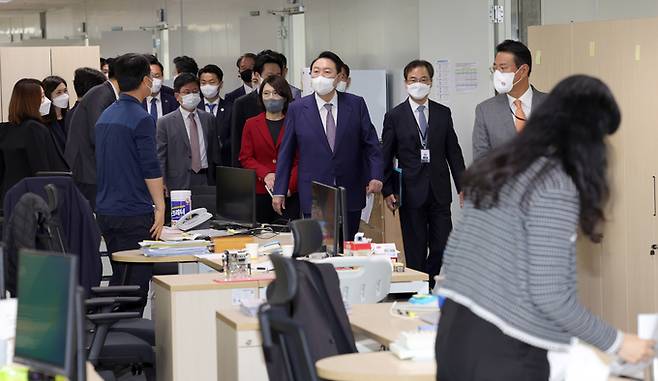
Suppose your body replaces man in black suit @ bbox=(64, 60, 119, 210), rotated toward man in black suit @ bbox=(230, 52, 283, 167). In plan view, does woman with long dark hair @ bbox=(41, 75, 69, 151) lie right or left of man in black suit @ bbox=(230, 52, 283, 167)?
left

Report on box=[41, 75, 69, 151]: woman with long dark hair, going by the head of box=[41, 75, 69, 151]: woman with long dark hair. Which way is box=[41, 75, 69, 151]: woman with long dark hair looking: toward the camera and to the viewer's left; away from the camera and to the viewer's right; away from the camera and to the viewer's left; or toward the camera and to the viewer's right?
toward the camera and to the viewer's right

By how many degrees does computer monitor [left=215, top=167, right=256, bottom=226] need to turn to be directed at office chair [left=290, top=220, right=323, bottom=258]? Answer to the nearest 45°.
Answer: approximately 45° to its left

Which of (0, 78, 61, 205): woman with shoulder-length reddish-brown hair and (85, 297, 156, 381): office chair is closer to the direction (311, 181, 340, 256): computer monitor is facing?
the office chair

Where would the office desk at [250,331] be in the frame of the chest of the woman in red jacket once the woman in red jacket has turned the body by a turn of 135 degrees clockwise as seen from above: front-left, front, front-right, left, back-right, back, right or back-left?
back-left

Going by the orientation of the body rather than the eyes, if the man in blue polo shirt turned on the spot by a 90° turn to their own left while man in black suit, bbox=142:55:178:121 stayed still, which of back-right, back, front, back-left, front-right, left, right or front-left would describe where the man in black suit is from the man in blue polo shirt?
front-right

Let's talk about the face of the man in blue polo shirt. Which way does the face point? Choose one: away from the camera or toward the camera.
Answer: away from the camera

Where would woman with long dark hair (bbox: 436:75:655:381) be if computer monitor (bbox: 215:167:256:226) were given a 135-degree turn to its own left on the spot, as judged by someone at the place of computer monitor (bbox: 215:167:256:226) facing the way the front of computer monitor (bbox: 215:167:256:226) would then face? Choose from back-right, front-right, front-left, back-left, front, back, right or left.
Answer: right

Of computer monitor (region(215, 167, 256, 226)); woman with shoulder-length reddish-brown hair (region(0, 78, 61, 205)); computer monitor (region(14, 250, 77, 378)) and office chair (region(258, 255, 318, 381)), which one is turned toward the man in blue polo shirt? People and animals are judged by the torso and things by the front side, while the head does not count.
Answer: computer monitor (region(215, 167, 256, 226))

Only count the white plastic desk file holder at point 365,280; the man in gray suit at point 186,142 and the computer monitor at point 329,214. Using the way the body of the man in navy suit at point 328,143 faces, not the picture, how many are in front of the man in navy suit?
2
